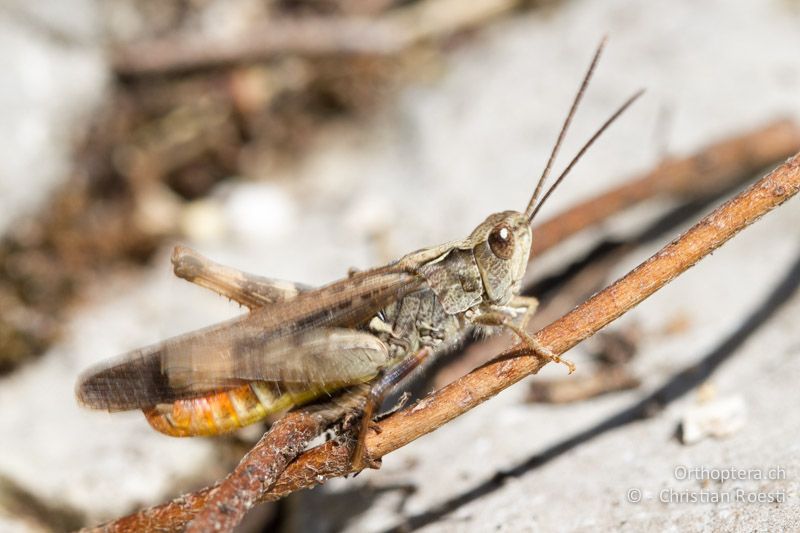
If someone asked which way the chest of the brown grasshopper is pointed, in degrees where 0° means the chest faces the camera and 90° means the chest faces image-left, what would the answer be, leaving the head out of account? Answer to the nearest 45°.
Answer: approximately 270°

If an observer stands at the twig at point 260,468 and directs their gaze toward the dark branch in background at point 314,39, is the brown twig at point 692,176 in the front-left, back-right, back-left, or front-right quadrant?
front-right

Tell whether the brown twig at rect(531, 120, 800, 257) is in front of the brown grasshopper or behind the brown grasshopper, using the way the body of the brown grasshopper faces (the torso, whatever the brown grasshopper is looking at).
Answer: in front
